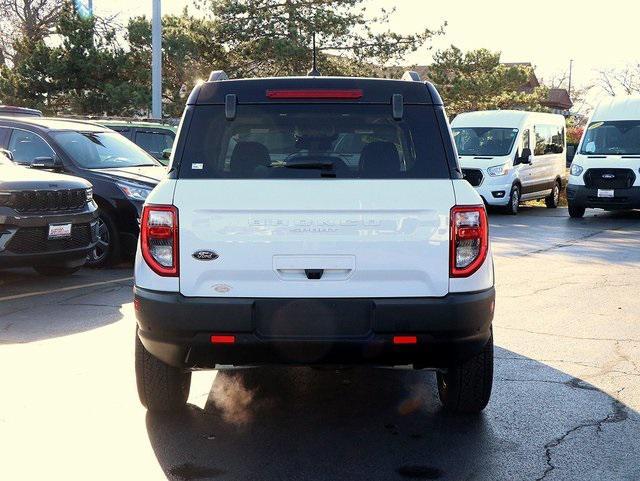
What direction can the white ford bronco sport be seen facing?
away from the camera

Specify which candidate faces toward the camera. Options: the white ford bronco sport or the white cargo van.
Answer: the white cargo van

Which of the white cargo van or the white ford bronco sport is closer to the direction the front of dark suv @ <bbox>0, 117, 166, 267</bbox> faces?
the white ford bronco sport

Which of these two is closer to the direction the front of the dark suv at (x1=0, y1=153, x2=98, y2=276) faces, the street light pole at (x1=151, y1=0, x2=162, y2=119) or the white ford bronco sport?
the white ford bronco sport

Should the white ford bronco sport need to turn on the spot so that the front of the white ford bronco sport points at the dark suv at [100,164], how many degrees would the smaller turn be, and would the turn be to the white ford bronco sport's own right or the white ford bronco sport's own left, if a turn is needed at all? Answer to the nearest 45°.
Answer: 0° — it already faces it

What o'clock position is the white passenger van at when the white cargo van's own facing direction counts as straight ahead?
The white passenger van is roughly at 4 o'clock from the white cargo van.

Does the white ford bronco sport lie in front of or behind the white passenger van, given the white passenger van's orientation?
in front

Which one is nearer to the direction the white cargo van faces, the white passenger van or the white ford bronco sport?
the white ford bronco sport

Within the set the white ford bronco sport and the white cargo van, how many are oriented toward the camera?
1

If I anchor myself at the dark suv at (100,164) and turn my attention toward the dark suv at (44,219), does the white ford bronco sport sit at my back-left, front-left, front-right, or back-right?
front-left

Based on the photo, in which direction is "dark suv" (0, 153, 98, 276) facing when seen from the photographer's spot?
facing the viewer and to the right of the viewer

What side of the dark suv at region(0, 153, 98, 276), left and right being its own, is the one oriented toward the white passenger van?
left

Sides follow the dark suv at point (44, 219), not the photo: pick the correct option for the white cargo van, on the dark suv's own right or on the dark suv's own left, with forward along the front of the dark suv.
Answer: on the dark suv's own left

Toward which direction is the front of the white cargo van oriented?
toward the camera

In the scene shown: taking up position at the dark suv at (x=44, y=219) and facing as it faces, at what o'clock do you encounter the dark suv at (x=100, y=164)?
the dark suv at (x=100, y=164) is roughly at 8 o'clock from the dark suv at (x=44, y=219).

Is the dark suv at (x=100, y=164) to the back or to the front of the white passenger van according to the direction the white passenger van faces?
to the front

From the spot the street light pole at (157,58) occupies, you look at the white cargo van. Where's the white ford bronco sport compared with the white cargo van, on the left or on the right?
right

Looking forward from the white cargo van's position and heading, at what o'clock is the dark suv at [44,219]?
The dark suv is roughly at 1 o'clock from the white cargo van.

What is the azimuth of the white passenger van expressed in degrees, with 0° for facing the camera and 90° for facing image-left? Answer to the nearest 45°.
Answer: approximately 45°

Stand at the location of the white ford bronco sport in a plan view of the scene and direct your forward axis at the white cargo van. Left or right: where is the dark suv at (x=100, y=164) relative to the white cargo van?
left

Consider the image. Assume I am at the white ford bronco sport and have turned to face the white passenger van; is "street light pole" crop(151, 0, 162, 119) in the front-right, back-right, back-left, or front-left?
front-left

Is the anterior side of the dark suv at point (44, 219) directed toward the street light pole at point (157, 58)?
no

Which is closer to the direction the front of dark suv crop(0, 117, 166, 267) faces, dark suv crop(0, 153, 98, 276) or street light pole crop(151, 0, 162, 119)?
the dark suv

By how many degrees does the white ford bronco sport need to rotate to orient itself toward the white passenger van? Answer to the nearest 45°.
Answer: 0° — it already faces it
